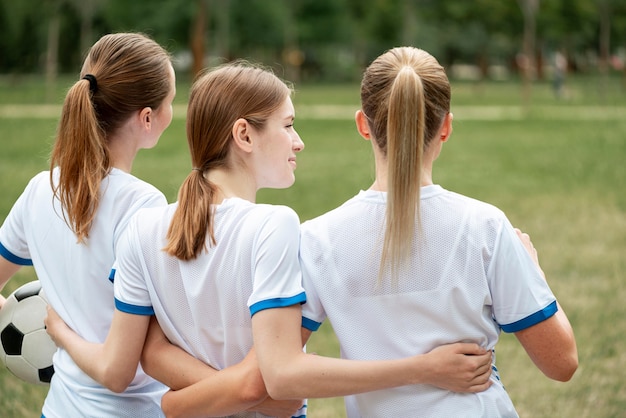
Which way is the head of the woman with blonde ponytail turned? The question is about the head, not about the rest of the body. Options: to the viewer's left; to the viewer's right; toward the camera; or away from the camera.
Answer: away from the camera

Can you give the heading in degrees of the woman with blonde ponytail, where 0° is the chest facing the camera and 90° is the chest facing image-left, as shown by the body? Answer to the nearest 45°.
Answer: approximately 180°

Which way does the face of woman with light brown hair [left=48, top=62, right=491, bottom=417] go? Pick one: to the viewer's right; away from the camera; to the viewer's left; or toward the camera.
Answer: to the viewer's right

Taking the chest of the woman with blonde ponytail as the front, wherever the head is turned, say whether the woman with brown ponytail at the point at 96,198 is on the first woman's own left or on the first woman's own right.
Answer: on the first woman's own left

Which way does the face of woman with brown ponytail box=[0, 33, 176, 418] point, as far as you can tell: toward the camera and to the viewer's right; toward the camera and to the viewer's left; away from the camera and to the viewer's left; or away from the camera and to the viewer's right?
away from the camera and to the viewer's right
